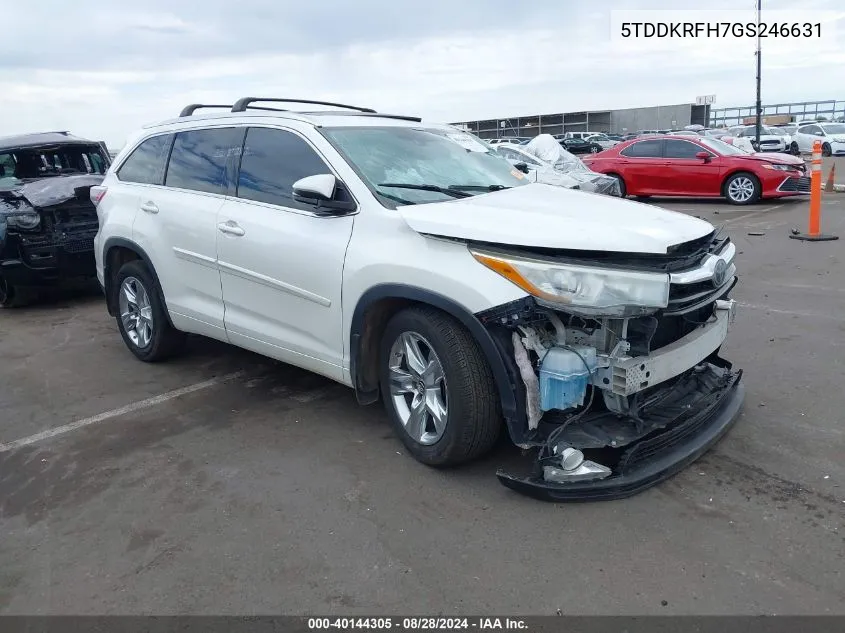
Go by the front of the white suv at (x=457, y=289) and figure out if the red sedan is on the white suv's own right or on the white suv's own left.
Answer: on the white suv's own left

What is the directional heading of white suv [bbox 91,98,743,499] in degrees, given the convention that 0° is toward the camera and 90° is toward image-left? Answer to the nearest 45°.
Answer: approximately 315°

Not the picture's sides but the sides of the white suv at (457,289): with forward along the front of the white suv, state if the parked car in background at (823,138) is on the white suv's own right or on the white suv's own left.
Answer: on the white suv's own left

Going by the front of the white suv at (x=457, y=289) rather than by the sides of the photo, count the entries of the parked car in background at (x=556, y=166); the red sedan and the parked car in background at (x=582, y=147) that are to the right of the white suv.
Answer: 0

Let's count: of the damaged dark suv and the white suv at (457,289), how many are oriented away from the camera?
0

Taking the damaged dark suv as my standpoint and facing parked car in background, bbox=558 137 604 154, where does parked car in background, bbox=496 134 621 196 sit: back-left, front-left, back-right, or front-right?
front-right
